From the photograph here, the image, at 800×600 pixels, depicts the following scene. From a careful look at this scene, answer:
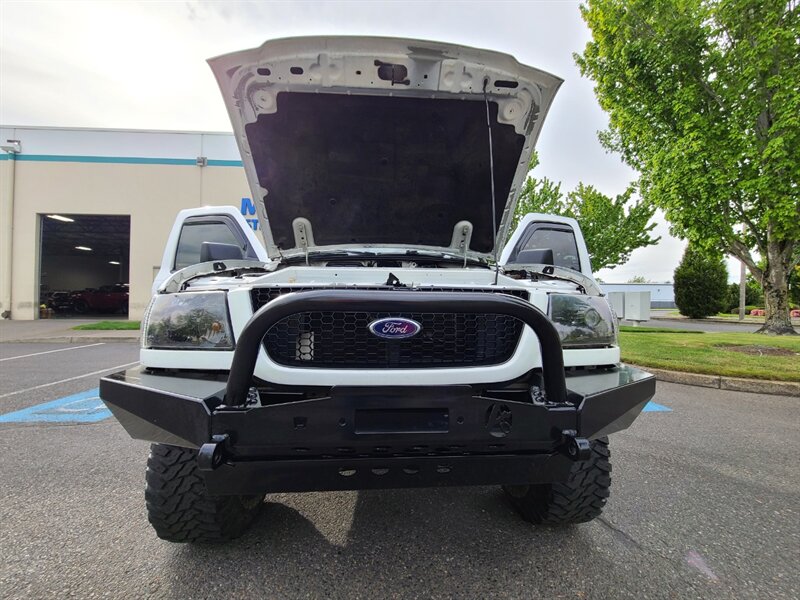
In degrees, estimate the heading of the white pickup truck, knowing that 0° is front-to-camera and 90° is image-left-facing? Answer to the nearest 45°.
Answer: approximately 0°

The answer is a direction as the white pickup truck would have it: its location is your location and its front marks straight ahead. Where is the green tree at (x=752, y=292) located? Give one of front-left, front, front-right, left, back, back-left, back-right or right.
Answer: back-left

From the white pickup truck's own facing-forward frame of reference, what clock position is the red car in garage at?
The red car in garage is roughly at 5 o'clock from the white pickup truck.

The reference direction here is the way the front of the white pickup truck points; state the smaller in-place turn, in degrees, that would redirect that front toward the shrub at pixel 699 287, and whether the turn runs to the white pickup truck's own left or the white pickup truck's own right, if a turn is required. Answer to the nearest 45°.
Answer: approximately 135° to the white pickup truck's own left

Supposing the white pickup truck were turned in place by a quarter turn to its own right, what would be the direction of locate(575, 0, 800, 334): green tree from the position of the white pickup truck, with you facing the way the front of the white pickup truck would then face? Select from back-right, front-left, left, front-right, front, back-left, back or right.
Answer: back-right

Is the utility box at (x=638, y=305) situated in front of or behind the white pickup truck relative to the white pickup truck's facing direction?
behind

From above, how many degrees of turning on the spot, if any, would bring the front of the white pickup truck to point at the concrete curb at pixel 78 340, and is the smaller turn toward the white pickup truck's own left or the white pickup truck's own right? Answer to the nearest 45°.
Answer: approximately 135° to the white pickup truck's own right

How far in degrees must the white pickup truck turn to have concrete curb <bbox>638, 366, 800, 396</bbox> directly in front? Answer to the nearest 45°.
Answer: approximately 135° to its left

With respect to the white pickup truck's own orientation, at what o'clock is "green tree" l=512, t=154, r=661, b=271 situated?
The green tree is roughly at 7 o'clock from the white pickup truck.
